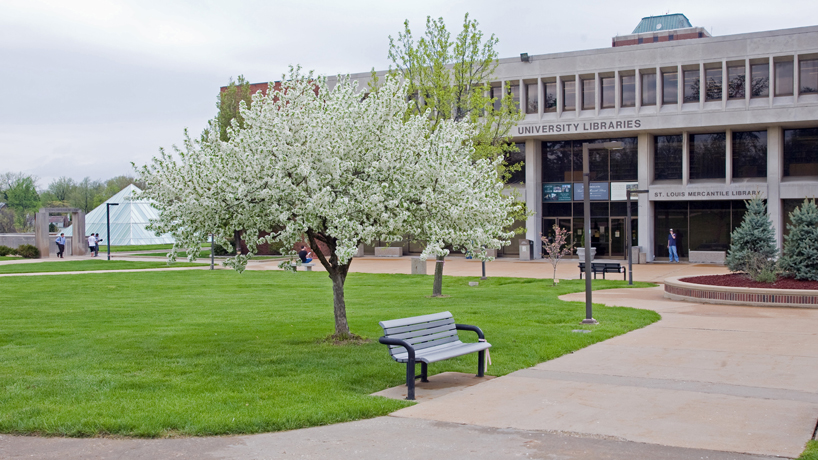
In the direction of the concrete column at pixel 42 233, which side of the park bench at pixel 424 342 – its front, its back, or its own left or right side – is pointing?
back

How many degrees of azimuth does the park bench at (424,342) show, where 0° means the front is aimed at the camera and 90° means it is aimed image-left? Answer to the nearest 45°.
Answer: approximately 315°

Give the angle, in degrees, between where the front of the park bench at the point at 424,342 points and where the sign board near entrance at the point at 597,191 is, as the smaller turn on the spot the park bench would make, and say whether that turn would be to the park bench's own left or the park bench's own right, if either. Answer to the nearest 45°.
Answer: approximately 135° to the park bench's own left

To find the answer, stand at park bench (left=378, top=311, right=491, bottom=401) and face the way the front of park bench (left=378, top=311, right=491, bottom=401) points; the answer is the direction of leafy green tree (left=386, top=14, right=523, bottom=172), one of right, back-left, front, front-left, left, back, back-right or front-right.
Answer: back-left

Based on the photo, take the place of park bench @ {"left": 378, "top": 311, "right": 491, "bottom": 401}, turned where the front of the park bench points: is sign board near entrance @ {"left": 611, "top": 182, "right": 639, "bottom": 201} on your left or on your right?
on your left

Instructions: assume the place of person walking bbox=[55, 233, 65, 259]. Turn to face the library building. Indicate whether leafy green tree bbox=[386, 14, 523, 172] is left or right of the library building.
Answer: right

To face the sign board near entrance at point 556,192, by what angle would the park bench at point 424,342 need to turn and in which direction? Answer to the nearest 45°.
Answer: approximately 135° to its left

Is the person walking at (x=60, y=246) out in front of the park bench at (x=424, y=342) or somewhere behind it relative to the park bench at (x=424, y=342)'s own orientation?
behind

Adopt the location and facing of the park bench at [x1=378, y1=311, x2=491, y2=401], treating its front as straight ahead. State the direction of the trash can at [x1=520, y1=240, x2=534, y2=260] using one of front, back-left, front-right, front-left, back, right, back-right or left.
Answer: back-left
